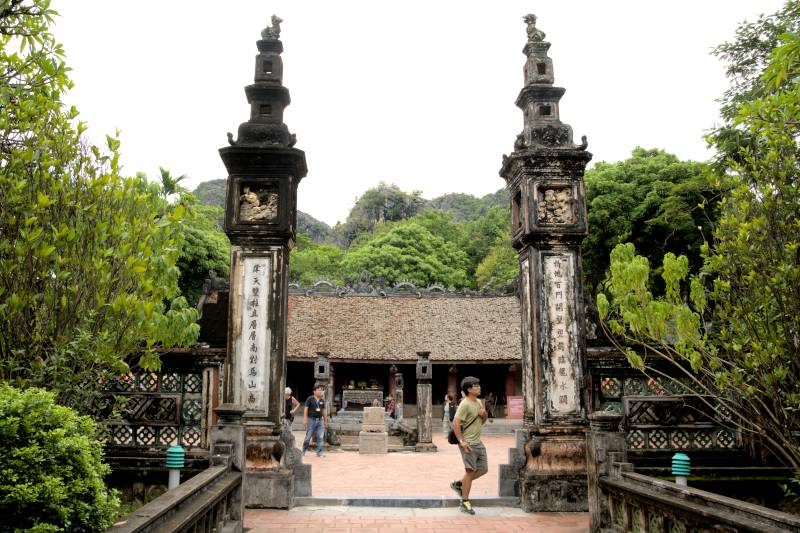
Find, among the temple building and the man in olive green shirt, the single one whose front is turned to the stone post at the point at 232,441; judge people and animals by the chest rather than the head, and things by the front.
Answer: the temple building

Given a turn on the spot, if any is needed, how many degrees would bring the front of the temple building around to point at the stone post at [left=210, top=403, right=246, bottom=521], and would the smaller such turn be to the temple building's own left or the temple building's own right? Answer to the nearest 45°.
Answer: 0° — it already faces it

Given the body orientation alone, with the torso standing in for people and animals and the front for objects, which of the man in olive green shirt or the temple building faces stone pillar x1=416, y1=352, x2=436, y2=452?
the temple building

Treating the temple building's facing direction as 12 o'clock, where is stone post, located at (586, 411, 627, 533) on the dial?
The stone post is roughly at 12 o'clock from the temple building.

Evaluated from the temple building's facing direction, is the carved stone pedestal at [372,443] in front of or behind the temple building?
in front

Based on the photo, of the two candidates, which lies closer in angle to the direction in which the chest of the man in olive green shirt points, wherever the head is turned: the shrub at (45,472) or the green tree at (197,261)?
the shrub

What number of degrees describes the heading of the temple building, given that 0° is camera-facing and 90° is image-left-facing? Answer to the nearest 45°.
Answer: approximately 0°

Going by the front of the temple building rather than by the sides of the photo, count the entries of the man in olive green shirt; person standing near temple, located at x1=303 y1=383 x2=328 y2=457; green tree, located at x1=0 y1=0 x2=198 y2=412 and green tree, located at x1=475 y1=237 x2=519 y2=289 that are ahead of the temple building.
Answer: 3

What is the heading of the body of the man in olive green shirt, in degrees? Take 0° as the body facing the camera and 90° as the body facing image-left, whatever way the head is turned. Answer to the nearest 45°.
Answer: approximately 315°

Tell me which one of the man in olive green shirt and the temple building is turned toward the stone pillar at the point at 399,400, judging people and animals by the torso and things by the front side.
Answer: the temple building
